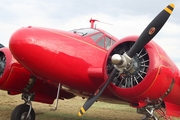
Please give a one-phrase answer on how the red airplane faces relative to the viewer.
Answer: facing the viewer and to the left of the viewer
